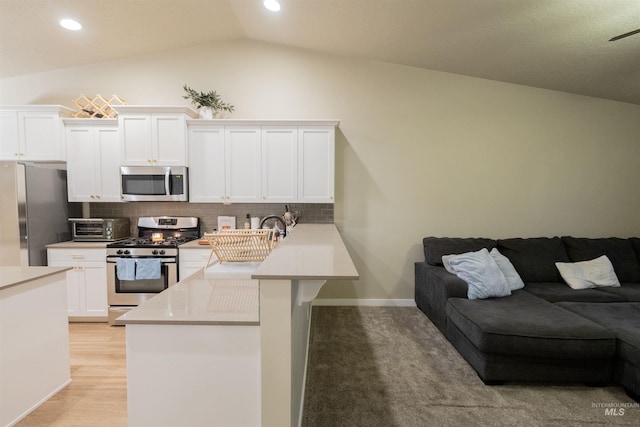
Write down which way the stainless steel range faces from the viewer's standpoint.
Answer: facing the viewer

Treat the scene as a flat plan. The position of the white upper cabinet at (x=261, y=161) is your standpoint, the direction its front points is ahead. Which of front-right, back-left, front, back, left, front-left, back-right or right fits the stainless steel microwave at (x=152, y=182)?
right

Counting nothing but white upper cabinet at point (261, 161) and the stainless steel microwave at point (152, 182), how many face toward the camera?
2

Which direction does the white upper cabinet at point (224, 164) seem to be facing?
toward the camera

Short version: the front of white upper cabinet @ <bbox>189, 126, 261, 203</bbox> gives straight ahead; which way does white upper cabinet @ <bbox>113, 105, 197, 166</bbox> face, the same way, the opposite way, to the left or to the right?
the same way

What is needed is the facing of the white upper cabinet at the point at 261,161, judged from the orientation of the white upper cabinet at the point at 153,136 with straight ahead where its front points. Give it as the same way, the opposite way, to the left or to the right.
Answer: the same way

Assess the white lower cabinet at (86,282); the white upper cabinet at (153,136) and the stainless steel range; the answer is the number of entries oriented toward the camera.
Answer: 3

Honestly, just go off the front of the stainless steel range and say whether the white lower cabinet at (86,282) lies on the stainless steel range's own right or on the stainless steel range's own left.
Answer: on the stainless steel range's own right

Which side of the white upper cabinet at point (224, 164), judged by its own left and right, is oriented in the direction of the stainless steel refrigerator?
right

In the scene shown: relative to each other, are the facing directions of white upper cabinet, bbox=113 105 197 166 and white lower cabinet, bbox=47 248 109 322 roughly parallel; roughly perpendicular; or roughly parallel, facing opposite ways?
roughly parallel

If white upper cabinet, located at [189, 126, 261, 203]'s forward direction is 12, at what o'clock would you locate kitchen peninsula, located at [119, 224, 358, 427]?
The kitchen peninsula is roughly at 12 o'clock from the white upper cabinet.

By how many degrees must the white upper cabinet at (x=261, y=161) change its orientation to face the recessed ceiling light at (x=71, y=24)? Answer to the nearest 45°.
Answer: approximately 90° to its right

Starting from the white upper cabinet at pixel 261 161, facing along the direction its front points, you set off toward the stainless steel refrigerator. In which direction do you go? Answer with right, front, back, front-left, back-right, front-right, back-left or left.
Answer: right

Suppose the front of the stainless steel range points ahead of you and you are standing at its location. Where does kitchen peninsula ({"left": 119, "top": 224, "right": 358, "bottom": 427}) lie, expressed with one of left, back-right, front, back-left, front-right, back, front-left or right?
front

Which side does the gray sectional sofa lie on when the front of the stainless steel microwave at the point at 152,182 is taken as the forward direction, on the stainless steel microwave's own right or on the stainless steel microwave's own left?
on the stainless steel microwave's own left

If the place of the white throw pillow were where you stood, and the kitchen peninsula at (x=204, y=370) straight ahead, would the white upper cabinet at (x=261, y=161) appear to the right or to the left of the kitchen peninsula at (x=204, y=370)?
right

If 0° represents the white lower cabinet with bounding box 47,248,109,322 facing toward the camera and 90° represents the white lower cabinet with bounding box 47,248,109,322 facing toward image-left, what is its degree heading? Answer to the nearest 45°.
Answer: approximately 0°

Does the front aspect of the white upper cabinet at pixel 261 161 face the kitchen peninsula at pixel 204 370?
yes
